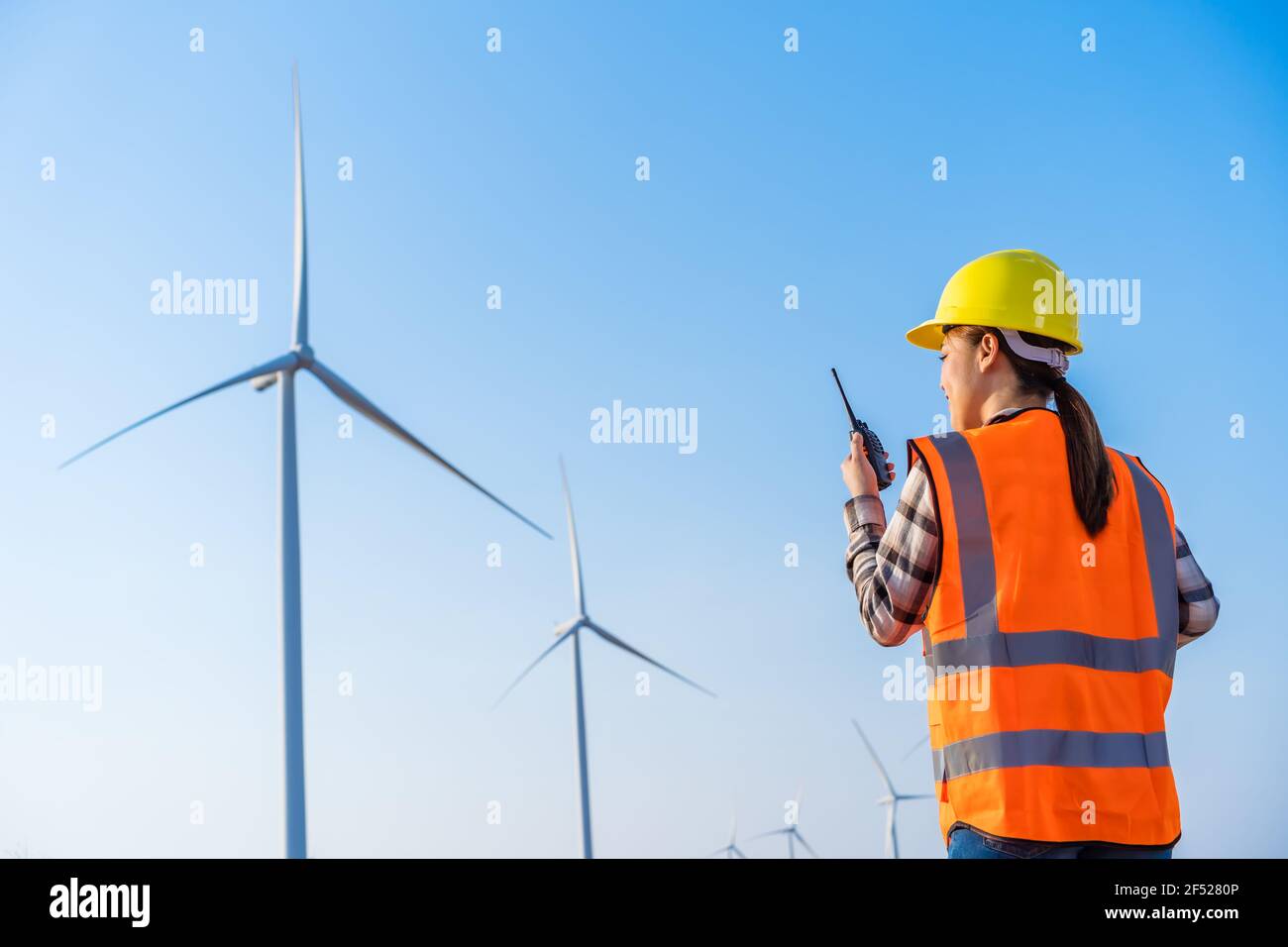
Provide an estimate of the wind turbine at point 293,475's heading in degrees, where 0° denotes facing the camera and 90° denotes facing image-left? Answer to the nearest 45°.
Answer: approximately 315°

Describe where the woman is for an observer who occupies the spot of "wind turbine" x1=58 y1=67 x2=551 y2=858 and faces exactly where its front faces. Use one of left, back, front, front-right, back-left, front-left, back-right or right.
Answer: front-right
